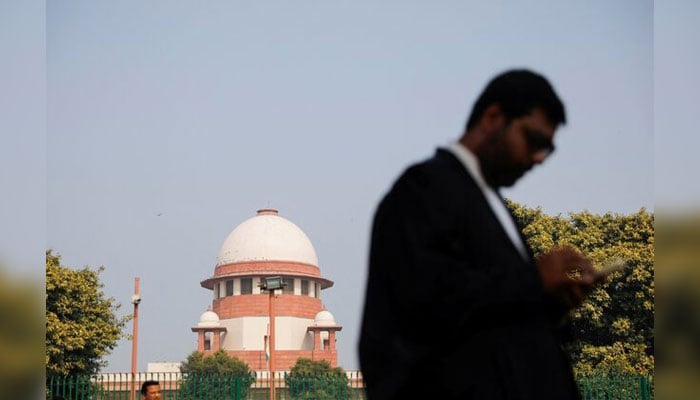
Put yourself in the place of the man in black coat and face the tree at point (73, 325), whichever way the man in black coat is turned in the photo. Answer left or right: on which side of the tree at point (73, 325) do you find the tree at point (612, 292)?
right

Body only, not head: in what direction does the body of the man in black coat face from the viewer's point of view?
to the viewer's right
